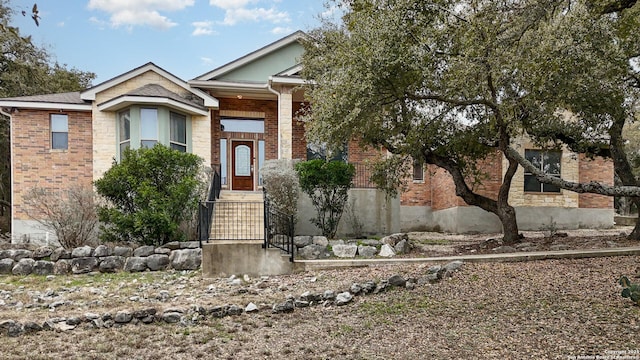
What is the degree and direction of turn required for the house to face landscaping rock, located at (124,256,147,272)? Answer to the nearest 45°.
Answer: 0° — it already faces it

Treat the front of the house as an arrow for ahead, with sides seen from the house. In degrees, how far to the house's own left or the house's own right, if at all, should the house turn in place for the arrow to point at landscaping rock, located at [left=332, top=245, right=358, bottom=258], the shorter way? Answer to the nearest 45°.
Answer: approximately 45° to the house's own left

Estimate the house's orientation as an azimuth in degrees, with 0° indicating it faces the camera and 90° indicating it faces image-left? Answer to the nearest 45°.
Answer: approximately 0°

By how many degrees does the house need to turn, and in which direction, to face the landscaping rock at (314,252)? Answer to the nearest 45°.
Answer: approximately 45° to its left

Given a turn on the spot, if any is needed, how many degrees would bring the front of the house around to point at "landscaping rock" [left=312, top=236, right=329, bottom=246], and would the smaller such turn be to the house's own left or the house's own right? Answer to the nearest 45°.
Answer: approximately 45° to the house's own left

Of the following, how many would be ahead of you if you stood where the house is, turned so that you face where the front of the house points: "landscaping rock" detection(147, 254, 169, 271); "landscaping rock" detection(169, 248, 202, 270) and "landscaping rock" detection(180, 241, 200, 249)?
3

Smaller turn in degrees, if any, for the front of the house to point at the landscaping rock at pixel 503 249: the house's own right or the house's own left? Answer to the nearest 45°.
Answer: approximately 45° to the house's own left

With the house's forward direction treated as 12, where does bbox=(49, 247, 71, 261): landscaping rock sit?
The landscaping rock is roughly at 1 o'clock from the house.

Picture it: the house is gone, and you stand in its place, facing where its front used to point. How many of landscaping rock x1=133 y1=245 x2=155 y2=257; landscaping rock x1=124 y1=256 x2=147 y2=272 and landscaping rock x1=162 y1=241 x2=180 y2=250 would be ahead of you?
3

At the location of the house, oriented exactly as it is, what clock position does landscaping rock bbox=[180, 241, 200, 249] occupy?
The landscaping rock is roughly at 12 o'clock from the house.
